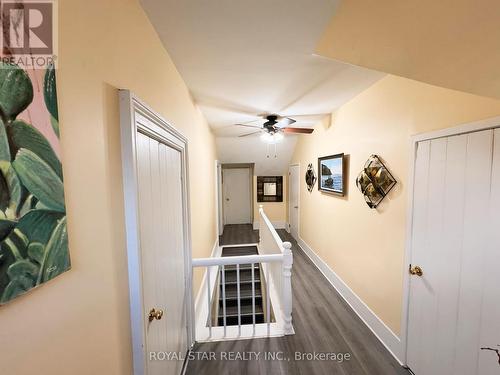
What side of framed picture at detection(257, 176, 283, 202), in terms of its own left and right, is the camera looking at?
front

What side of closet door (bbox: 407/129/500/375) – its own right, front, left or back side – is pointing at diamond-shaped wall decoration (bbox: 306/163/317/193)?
right

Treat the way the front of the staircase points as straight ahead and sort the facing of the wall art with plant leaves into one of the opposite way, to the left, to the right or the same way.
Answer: to the left

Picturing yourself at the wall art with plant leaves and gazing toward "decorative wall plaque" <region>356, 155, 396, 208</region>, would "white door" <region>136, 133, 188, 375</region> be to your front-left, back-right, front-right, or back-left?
front-left

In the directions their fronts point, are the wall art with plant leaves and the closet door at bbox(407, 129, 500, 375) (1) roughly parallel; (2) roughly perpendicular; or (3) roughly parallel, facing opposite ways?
roughly parallel, facing opposite ways

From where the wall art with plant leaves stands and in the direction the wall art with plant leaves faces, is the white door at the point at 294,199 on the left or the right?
on its left

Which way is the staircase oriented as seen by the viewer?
toward the camera

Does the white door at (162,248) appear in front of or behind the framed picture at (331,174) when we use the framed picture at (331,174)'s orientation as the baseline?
in front

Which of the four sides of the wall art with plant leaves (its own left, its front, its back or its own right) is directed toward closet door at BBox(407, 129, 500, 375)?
front

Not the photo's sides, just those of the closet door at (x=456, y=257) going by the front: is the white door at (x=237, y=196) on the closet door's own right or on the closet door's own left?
on the closet door's own right

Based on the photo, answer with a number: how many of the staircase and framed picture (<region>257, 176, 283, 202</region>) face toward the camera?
2

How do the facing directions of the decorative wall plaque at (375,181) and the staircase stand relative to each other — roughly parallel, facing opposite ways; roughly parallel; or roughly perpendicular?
roughly perpendicular

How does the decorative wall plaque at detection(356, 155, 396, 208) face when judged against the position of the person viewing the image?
facing the viewer and to the left of the viewer

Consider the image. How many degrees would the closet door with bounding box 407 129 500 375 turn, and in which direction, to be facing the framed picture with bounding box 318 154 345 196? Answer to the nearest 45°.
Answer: approximately 90° to its right

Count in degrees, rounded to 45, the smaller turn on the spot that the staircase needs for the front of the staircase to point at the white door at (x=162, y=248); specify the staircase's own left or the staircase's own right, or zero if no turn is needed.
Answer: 0° — it already faces it

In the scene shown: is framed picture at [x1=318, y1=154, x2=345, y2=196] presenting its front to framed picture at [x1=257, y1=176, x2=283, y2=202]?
no

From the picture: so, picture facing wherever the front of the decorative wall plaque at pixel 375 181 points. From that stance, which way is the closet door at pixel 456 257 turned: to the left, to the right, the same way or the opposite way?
the same way

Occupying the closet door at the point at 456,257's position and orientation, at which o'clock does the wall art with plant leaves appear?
The wall art with plant leaves is roughly at 11 o'clock from the closet door.

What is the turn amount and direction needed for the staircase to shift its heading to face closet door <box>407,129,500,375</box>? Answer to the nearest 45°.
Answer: approximately 45° to its left

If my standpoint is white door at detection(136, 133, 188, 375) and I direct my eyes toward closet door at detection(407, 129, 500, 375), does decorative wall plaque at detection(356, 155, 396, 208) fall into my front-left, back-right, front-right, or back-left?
front-left
